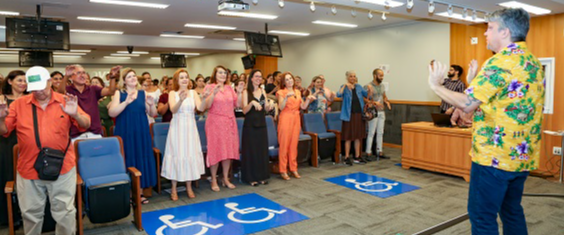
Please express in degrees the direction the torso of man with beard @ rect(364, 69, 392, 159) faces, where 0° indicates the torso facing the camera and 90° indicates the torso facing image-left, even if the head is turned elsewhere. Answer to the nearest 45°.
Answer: approximately 315°

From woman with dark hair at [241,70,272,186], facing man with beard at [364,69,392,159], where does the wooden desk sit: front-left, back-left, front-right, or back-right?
front-right

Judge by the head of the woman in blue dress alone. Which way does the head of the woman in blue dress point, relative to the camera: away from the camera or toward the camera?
toward the camera

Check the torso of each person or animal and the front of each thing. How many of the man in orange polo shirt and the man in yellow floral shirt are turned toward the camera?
1

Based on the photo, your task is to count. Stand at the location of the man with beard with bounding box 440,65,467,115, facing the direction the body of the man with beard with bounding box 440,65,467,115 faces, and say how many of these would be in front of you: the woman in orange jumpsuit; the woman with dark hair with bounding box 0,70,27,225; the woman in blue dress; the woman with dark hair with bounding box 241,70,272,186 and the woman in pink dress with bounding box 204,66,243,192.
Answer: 5

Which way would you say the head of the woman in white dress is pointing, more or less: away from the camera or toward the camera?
toward the camera

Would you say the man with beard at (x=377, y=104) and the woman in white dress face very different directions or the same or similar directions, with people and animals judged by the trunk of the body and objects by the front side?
same or similar directions

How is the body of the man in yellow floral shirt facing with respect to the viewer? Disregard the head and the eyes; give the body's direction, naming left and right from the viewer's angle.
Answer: facing away from the viewer and to the left of the viewer

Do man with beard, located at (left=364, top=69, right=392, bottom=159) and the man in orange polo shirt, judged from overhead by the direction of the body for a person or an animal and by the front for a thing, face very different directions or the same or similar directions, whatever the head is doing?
same or similar directions

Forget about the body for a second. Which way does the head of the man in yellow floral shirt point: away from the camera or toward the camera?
away from the camera

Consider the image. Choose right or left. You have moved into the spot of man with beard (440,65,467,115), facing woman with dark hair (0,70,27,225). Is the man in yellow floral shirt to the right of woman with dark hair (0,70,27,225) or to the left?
left

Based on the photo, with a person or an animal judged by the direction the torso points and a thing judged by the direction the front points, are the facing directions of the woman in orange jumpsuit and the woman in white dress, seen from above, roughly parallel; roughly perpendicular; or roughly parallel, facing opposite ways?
roughly parallel

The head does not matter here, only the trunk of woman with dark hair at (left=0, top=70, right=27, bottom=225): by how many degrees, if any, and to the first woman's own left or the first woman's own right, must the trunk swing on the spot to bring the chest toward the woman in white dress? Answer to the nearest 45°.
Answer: approximately 45° to the first woman's own left

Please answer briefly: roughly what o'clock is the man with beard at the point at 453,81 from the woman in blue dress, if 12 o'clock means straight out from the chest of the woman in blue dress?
The man with beard is roughly at 10 o'clock from the woman in blue dress.

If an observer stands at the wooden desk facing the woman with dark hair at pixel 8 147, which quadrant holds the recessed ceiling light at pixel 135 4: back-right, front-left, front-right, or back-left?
front-right
